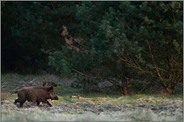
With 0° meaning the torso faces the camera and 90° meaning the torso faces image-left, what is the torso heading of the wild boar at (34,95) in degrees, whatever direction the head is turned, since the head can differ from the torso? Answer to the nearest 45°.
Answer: approximately 270°
